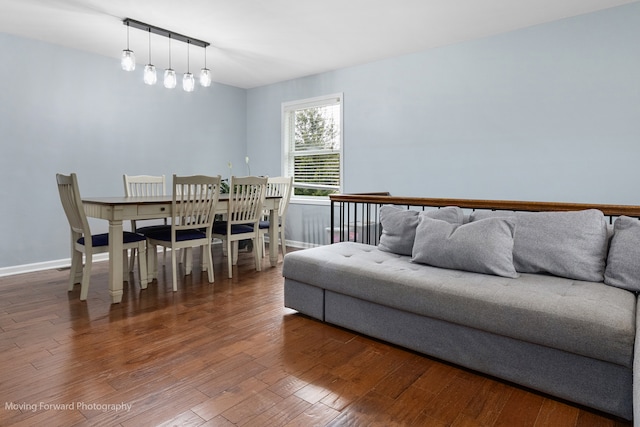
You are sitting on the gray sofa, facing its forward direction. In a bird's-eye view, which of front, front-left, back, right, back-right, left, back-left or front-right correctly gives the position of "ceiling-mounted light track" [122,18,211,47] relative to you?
front-right

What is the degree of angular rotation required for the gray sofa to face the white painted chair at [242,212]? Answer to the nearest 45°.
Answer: approximately 90° to its right

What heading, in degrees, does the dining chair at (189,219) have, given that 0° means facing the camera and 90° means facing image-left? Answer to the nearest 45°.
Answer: approximately 135°

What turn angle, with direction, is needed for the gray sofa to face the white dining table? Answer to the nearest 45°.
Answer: approximately 45° to its right

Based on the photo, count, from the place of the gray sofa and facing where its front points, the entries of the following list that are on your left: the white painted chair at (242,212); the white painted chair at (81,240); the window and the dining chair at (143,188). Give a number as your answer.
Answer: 0

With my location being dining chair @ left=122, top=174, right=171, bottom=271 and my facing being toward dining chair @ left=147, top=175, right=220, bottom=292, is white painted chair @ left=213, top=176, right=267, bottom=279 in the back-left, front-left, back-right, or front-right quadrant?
front-left

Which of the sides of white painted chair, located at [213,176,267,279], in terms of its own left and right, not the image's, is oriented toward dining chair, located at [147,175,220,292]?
left

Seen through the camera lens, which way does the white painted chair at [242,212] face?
facing away from the viewer and to the left of the viewer

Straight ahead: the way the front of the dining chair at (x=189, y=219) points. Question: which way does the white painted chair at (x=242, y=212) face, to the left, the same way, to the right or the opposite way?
the same way

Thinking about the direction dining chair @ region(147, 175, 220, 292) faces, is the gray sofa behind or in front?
behind

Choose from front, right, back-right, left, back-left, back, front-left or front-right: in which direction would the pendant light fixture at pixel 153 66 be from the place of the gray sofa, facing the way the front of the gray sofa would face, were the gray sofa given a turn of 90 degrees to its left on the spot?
back-right

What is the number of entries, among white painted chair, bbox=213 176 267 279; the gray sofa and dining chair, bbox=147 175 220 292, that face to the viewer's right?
0

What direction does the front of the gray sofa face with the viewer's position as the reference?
facing the viewer and to the left of the viewer

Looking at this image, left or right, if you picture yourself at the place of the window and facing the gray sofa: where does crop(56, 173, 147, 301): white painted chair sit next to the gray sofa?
right

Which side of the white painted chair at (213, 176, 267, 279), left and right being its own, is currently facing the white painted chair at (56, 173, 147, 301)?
left
